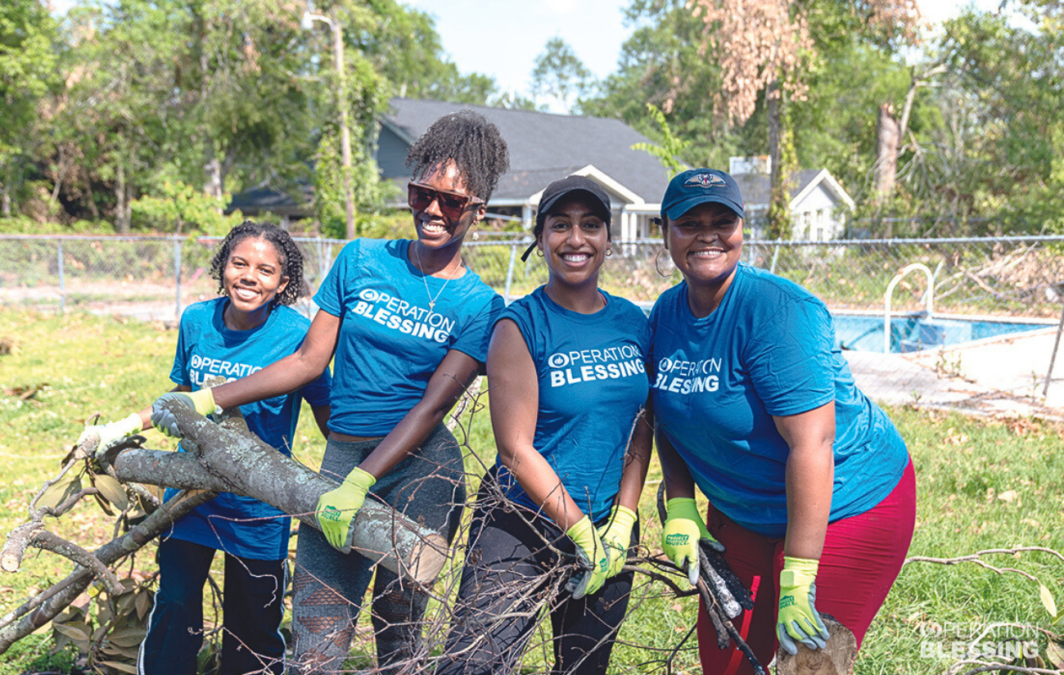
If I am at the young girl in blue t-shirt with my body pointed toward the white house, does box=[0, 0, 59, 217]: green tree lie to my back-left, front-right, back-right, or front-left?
front-left

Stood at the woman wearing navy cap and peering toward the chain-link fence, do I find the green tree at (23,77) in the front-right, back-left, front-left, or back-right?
front-left

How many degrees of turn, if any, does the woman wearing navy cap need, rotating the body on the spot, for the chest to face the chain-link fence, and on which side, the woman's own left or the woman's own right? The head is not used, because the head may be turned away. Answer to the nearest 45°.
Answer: approximately 135° to the woman's own right

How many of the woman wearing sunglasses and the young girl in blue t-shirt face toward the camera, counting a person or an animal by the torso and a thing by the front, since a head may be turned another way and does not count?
2

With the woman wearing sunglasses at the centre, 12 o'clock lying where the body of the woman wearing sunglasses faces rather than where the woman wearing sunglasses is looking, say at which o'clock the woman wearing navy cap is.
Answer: The woman wearing navy cap is roughly at 10 o'clock from the woman wearing sunglasses.

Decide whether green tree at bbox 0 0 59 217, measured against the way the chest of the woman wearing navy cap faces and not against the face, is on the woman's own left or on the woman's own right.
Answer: on the woman's own right

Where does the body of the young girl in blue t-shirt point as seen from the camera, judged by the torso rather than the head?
toward the camera

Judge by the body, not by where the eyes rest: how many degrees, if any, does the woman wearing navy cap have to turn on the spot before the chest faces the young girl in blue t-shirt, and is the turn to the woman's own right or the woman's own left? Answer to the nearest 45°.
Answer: approximately 45° to the woman's own right

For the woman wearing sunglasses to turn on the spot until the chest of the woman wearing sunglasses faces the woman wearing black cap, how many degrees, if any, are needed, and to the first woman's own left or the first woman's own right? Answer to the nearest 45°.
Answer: approximately 45° to the first woman's own left

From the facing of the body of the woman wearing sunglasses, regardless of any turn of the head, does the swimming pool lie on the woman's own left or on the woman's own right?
on the woman's own left

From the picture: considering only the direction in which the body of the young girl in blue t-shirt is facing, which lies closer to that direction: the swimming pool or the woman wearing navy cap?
the woman wearing navy cap

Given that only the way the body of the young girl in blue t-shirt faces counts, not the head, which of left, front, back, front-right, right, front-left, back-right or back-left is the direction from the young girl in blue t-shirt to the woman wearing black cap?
front-left

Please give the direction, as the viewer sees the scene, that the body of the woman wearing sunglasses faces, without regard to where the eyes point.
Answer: toward the camera

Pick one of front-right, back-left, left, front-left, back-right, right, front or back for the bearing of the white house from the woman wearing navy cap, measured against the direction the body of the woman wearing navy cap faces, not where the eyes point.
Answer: back-right

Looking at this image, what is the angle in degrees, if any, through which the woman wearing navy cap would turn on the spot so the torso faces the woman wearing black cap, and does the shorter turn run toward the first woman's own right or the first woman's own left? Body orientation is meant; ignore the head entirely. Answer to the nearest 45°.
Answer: approximately 45° to the first woman's own right
